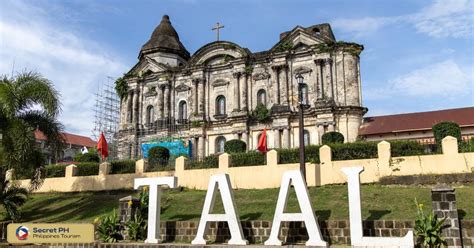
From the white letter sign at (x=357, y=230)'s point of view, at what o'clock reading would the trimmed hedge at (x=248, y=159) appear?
The trimmed hedge is roughly at 5 o'clock from the white letter sign.

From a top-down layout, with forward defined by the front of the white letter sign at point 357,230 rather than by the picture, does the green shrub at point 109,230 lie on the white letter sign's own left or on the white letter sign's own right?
on the white letter sign's own right

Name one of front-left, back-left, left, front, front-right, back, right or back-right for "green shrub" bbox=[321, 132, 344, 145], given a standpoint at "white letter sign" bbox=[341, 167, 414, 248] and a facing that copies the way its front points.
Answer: back

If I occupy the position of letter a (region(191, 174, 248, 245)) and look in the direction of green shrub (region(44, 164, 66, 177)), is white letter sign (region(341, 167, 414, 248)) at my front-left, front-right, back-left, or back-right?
back-right

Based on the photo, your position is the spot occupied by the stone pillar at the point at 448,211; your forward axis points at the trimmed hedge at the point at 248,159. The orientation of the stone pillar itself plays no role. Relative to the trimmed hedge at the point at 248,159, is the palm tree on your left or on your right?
left

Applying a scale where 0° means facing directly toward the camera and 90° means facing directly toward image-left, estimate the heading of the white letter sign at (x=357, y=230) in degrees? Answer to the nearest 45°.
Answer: approximately 0°

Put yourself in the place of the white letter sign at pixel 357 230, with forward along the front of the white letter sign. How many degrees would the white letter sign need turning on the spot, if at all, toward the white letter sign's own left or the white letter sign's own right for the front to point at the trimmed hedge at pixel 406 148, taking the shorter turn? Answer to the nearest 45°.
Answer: approximately 180°

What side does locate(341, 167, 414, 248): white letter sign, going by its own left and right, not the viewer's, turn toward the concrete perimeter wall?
back

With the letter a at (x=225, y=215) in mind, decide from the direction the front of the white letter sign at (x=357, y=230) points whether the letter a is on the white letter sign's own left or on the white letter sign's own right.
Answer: on the white letter sign's own right

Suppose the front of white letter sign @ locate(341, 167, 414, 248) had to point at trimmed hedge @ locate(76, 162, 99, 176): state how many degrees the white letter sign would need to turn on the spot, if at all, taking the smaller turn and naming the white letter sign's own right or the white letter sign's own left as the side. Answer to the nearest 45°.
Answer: approximately 135° to the white letter sign's own right

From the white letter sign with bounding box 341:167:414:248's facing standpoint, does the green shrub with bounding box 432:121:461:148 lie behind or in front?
behind

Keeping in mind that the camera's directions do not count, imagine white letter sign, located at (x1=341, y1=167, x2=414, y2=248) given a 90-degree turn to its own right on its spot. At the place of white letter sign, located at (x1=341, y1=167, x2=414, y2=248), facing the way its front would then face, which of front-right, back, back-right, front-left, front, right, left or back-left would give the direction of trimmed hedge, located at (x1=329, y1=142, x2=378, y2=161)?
right
